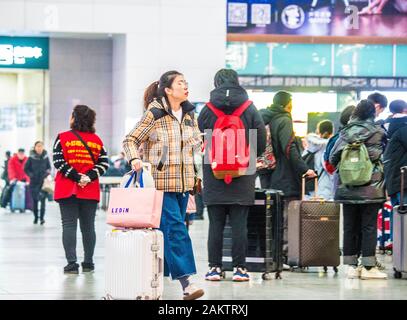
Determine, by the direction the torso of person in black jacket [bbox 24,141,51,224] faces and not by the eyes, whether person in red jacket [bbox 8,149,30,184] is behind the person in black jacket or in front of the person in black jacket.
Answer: behind

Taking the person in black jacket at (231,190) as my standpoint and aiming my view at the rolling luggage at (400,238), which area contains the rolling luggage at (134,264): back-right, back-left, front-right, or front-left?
back-right

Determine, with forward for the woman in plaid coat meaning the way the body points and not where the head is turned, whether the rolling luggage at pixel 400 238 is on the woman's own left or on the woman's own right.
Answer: on the woman's own left

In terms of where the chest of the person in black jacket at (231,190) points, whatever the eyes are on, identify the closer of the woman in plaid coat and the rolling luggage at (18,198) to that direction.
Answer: the rolling luggage

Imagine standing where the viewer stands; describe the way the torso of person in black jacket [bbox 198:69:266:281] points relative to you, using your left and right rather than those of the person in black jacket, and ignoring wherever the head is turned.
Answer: facing away from the viewer

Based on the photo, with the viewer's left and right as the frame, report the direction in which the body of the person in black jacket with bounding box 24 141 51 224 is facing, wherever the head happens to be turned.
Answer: facing the viewer

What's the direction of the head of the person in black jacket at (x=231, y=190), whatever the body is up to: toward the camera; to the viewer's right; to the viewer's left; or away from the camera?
away from the camera

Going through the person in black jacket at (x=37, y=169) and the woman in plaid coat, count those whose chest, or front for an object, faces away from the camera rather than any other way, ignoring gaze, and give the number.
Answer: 0

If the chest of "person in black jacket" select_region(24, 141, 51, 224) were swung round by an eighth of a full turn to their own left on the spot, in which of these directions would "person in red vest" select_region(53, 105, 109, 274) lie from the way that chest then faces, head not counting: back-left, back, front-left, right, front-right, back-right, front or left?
front-right

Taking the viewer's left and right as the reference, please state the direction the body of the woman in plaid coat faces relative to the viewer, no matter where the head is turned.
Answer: facing the viewer and to the right of the viewer

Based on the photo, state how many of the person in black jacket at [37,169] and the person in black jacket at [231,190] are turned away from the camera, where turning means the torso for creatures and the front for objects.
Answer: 1

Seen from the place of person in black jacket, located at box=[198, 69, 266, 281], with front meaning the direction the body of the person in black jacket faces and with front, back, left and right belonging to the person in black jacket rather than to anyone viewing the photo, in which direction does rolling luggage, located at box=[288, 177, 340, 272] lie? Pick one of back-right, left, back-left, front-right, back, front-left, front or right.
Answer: front-right
